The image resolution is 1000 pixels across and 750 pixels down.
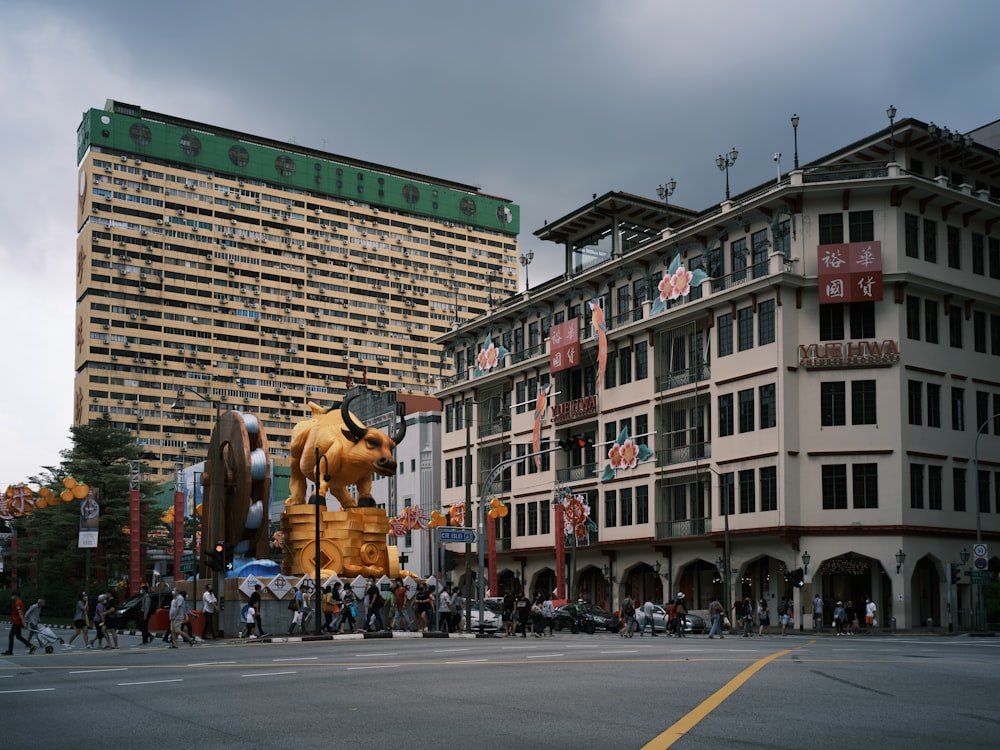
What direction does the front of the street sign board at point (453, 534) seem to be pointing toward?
toward the camera

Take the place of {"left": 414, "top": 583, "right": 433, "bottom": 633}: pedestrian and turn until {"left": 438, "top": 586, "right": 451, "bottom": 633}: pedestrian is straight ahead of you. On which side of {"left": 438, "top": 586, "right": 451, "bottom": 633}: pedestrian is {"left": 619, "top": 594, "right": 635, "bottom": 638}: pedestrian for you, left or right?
right

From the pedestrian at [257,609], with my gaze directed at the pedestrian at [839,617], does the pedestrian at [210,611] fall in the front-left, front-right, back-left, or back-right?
back-left

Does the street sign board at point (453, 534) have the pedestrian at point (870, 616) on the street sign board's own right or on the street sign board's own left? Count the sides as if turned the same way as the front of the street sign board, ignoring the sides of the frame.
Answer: on the street sign board's own left

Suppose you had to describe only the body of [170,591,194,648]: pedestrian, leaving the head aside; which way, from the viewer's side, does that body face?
to the viewer's left

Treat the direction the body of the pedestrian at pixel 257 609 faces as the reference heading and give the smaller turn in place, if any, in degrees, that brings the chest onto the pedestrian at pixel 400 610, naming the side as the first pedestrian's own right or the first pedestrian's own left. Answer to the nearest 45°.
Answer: approximately 45° to the first pedestrian's own left
